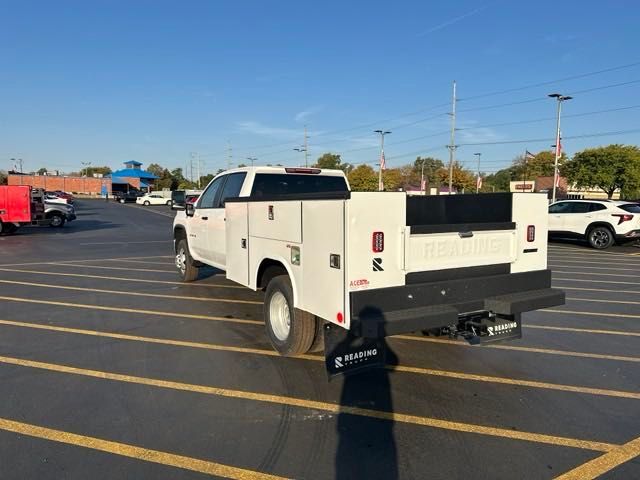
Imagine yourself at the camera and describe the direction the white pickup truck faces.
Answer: facing away from the viewer and to the left of the viewer

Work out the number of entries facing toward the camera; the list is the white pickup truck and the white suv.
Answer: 0

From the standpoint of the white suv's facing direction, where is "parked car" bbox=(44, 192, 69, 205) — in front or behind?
in front

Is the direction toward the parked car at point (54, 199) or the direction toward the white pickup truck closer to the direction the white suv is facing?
the parked car

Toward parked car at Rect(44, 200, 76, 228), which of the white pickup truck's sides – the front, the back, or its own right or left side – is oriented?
front

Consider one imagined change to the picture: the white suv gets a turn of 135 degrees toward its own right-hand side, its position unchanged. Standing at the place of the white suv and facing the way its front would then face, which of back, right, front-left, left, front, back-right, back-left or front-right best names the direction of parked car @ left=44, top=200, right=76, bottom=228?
back

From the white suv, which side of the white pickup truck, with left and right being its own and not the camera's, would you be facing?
right

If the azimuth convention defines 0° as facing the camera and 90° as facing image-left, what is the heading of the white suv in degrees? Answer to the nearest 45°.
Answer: approximately 135°
